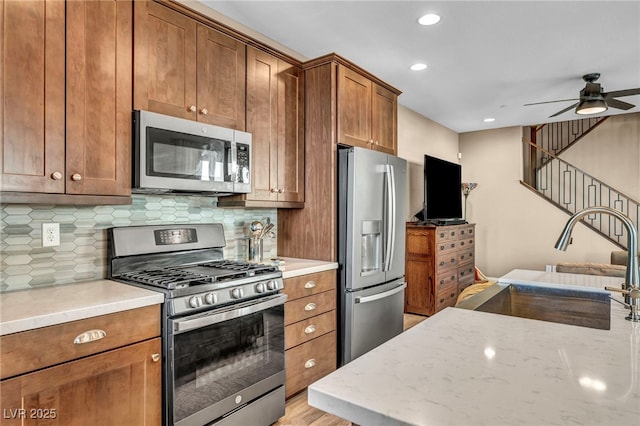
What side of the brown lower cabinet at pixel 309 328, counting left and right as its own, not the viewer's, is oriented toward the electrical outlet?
right

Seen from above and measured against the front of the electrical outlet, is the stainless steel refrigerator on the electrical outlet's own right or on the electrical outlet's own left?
on the electrical outlet's own left

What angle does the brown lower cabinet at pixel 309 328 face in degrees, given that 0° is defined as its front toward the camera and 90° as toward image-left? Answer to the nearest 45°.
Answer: approximately 315°

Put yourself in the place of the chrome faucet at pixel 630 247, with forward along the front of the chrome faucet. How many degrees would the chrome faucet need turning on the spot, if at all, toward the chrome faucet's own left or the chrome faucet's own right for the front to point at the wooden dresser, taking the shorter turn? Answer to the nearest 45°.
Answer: approximately 45° to the chrome faucet's own right

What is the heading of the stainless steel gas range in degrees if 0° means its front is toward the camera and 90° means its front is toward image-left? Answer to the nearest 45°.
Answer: approximately 315°

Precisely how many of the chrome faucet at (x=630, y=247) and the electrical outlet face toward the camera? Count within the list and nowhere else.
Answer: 1

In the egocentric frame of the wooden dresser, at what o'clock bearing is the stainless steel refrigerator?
The stainless steel refrigerator is roughly at 2 o'clock from the wooden dresser.

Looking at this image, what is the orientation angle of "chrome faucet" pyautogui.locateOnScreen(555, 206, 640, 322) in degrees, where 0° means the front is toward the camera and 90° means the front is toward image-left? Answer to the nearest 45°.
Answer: approximately 90°

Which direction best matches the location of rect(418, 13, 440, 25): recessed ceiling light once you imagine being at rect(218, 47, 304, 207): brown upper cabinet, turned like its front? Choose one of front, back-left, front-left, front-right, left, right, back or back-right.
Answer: front-left
